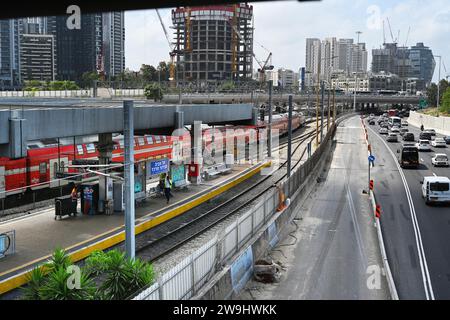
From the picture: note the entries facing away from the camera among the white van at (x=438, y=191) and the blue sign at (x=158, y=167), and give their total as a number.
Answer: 1

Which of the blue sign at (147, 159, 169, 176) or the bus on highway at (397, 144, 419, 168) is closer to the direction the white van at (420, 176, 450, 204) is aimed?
the bus on highway

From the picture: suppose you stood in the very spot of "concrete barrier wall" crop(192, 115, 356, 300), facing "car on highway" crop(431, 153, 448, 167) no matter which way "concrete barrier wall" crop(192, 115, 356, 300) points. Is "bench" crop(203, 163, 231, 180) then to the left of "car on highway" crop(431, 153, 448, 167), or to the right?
left

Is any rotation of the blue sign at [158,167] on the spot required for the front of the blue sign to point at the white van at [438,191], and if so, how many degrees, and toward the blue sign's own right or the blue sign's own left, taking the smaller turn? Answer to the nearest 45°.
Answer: approximately 45° to the blue sign's own left

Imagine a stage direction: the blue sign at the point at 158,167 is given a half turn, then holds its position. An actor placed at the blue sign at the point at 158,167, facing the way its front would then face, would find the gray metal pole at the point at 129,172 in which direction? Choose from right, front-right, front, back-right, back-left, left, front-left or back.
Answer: back-left

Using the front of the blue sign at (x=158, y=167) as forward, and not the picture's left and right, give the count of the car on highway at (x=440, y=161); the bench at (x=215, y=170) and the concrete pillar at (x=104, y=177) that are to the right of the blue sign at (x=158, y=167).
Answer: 1

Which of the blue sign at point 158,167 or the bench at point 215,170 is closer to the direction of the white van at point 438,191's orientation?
the bench

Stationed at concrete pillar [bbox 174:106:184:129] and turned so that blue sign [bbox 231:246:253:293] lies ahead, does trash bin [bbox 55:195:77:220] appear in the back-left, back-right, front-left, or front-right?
front-right

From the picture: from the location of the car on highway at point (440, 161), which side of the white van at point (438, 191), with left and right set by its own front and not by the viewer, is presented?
front

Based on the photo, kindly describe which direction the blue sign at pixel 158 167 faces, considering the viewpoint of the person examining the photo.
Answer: facing the viewer and to the right of the viewer

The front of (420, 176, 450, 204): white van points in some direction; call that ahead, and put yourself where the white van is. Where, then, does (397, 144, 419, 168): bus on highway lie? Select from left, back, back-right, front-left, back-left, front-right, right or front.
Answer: front

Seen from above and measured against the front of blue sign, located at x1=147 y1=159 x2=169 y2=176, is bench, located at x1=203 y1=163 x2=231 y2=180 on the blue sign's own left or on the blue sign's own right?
on the blue sign's own left

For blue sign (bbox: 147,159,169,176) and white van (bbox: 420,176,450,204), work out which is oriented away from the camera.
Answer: the white van

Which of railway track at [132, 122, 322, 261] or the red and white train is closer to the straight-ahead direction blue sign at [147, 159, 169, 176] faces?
the railway track

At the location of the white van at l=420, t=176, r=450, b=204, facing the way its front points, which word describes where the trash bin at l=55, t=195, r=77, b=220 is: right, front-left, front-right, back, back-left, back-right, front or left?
back-left

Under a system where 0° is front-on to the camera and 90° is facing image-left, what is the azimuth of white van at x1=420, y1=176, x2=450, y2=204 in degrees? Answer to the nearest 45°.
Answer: approximately 180°
